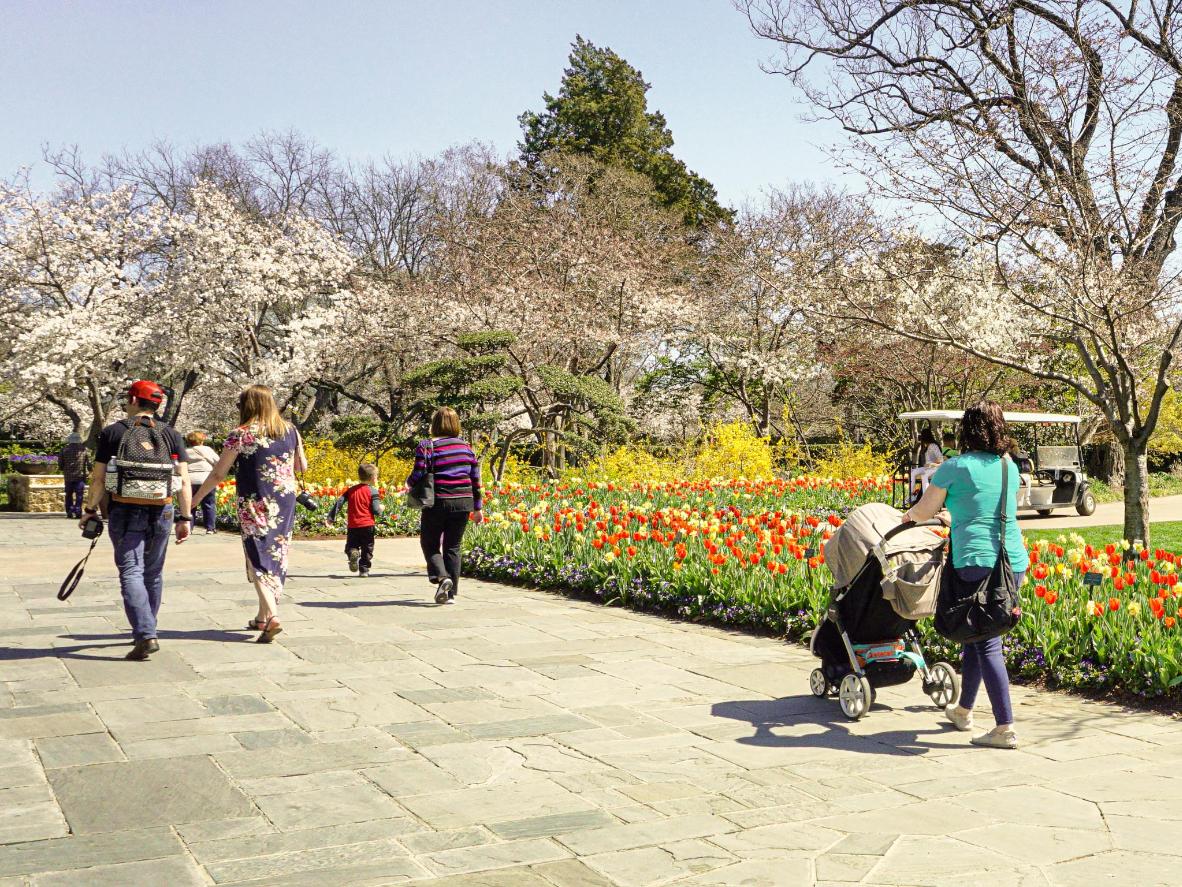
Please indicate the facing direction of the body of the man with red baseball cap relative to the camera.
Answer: away from the camera

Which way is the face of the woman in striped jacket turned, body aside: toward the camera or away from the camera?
away from the camera

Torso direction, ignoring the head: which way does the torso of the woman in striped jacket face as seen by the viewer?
away from the camera

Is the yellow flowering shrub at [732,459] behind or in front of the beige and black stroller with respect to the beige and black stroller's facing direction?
in front

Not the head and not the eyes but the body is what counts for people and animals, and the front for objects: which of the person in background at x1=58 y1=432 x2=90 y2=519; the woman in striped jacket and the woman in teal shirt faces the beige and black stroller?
the woman in teal shirt

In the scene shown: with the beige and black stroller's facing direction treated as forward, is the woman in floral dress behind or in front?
in front

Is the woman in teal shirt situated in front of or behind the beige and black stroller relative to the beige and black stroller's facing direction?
behind

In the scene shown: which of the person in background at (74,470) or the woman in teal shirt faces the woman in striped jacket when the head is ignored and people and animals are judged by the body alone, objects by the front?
the woman in teal shirt

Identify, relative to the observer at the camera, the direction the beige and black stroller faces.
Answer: facing away from the viewer and to the left of the viewer

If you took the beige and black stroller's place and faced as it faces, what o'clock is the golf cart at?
The golf cart is roughly at 2 o'clock from the beige and black stroller.

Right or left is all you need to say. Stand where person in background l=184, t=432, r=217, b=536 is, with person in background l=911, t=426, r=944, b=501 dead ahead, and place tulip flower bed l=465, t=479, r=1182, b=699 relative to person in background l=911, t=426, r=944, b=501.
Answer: right

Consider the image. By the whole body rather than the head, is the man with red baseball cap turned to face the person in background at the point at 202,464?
yes

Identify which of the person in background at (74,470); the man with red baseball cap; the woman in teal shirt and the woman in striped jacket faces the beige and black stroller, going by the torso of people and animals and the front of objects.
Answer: the woman in teal shirt

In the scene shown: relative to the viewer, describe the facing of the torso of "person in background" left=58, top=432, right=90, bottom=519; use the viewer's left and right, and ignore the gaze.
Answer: facing away from the viewer

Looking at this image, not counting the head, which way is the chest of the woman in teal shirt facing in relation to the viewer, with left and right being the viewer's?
facing away from the viewer and to the left of the viewer
